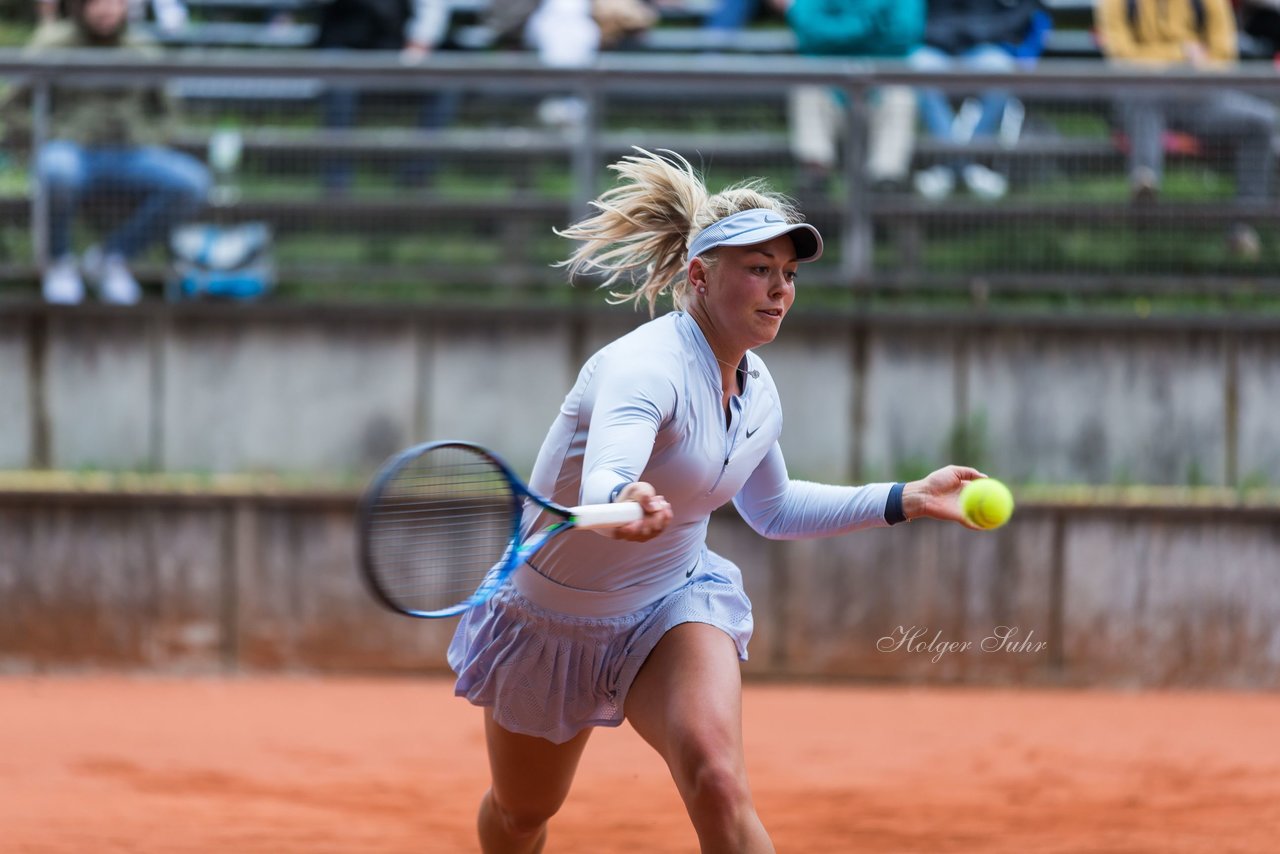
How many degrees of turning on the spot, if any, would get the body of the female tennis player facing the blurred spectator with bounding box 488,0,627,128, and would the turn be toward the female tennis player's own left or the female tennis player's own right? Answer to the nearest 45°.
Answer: approximately 135° to the female tennis player's own left

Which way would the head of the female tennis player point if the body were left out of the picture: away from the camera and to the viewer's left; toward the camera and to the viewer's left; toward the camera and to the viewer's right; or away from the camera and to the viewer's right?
toward the camera and to the viewer's right

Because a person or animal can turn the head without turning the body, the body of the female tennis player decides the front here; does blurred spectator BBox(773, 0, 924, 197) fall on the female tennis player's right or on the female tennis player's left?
on the female tennis player's left

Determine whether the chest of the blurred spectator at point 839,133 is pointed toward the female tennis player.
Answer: yes

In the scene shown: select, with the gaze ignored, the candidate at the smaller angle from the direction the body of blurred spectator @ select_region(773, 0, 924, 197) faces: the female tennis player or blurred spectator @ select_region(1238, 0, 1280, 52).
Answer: the female tennis player

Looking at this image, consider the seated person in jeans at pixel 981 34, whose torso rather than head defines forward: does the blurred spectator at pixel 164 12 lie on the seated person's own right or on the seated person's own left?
on the seated person's own right

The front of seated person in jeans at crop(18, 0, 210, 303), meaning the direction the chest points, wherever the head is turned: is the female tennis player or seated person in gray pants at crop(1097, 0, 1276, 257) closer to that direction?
the female tennis player

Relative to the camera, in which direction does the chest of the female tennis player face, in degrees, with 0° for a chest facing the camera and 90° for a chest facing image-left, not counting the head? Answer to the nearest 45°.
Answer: approximately 315°

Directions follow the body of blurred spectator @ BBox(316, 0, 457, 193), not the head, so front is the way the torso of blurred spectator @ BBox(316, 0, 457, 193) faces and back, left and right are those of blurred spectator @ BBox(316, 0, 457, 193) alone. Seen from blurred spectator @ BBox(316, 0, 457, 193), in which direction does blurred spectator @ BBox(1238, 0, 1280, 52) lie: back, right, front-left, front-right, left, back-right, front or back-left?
left

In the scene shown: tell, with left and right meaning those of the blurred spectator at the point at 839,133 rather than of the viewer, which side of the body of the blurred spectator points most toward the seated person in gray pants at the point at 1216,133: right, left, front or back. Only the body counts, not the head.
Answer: left
